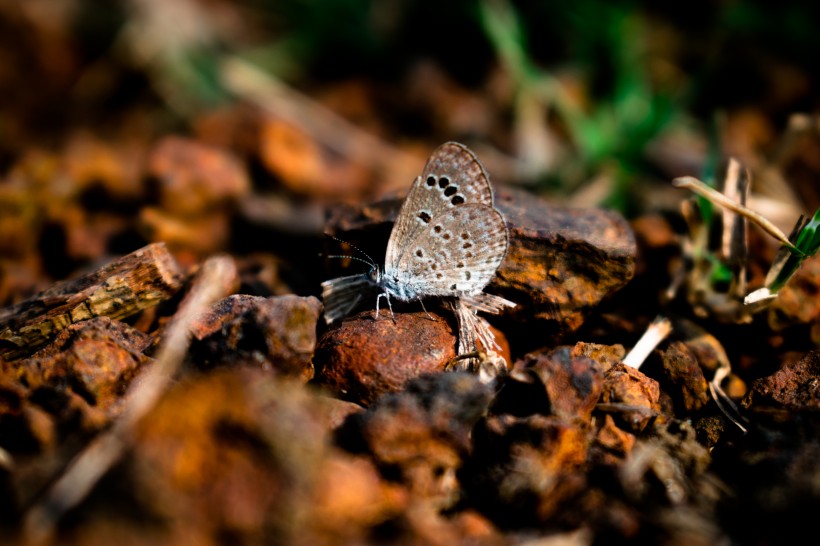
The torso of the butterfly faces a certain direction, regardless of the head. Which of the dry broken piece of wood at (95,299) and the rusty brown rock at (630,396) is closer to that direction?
the dry broken piece of wood

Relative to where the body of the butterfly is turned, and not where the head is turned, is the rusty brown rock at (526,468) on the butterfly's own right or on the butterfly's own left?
on the butterfly's own left

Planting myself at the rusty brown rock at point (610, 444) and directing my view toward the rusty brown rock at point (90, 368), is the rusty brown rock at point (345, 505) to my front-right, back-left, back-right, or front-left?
front-left

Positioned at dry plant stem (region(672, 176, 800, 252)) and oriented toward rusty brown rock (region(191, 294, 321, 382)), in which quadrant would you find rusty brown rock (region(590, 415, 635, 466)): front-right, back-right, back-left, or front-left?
front-left

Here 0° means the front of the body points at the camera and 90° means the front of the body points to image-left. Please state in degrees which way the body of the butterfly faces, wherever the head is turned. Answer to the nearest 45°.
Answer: approximately 90°

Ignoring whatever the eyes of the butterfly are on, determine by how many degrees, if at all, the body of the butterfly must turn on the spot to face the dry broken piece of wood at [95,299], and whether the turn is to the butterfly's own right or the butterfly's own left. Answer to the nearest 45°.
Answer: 0° — it already faces it

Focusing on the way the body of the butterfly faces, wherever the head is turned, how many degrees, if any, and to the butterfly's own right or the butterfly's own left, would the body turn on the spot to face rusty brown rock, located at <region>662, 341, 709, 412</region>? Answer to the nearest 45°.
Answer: approximately 135° to the butterfly's own left

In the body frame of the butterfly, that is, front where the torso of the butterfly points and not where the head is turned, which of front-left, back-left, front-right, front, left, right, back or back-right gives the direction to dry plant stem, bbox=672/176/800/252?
back

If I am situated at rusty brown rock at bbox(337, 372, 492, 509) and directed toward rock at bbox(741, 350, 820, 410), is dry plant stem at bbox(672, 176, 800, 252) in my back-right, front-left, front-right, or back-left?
front-left

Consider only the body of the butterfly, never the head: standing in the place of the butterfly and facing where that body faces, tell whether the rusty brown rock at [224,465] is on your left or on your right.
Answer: on your left
